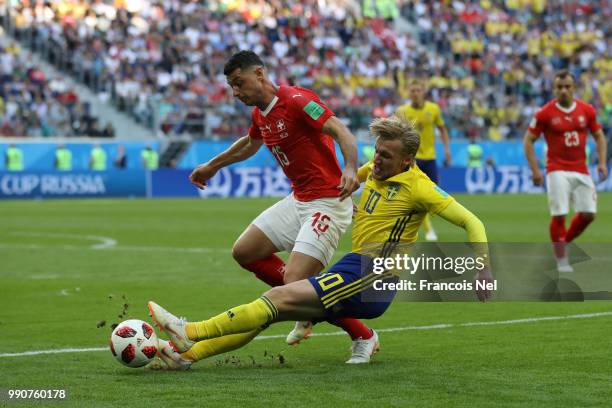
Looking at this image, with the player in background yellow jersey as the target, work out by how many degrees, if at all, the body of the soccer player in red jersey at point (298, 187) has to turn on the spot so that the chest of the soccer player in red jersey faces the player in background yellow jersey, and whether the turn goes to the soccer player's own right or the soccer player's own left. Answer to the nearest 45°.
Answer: approximately 135° to the soccer player's own right

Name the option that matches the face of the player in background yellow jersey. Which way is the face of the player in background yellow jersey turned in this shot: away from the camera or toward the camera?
toward the camera

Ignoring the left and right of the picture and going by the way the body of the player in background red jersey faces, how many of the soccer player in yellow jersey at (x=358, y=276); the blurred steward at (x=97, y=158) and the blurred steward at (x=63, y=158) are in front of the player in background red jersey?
1

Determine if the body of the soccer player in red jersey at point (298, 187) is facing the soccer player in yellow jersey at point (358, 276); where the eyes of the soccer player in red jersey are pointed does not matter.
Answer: no

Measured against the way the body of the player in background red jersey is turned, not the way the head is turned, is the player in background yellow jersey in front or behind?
behind

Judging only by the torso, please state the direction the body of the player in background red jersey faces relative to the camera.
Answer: toward the camera

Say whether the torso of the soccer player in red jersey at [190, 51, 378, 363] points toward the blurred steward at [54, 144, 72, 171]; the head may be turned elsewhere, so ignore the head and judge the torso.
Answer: no

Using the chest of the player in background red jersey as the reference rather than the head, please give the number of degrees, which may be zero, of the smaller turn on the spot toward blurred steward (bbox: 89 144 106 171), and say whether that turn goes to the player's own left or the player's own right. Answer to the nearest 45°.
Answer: approximately 135° to the player's own right

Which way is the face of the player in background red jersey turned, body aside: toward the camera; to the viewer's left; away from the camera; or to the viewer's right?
toward the camera

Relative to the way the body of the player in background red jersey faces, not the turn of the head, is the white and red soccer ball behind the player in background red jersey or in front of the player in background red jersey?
in front

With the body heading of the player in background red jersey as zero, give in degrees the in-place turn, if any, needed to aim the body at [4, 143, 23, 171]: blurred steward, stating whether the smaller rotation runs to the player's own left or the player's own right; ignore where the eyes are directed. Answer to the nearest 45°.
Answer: approximately 135° to the player's own right

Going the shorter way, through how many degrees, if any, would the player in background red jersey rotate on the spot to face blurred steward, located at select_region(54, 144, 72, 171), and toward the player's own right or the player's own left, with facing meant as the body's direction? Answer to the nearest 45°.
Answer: approximately 135° to the player's own right

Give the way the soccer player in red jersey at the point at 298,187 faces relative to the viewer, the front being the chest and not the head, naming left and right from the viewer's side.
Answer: facing the viewer and to the left of the viewer

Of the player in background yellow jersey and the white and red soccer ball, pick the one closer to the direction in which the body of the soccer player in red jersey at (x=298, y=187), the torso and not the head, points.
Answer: the white and red soccer ball

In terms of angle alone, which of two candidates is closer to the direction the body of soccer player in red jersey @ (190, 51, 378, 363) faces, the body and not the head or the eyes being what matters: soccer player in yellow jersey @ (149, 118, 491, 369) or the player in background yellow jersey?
the soccer player in yellow jersey
